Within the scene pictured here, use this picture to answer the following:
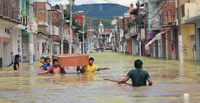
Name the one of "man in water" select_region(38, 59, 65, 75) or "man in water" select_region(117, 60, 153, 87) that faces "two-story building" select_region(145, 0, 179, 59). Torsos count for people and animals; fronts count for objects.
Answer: "man in water" select_region(117, 60, 153, 87)

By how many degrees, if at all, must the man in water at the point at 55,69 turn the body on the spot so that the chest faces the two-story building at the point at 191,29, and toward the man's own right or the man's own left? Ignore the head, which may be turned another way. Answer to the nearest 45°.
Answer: approximately 135° to the man's own left

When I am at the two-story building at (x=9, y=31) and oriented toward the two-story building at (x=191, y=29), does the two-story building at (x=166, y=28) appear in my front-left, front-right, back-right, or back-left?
front-left

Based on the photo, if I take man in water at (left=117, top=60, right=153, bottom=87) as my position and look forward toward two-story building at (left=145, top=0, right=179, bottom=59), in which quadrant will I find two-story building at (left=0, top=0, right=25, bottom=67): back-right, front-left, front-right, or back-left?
front-left

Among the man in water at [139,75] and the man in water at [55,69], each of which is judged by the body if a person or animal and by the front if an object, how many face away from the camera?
1

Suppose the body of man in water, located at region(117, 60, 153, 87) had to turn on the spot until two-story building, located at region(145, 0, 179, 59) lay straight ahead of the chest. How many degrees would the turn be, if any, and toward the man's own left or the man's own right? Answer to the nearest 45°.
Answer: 0° — they already face it

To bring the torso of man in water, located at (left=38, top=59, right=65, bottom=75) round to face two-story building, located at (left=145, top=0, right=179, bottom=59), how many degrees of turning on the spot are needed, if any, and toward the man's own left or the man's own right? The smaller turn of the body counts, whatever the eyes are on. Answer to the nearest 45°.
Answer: approximately 135° to the man's own left

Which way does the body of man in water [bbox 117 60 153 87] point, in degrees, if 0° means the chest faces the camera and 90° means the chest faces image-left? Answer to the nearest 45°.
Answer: approximately 180°

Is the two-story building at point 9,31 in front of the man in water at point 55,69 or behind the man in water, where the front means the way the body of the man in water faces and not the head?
behind

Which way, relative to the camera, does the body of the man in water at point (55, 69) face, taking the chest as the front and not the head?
toward the camera

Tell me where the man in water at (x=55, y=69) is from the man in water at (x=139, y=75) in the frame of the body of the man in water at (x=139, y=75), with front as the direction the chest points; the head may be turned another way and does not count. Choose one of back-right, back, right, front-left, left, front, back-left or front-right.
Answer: front-left

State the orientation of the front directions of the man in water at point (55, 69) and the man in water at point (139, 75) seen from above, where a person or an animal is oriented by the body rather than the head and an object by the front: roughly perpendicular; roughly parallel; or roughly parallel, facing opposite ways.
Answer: roughly parallel, facing opposite ways

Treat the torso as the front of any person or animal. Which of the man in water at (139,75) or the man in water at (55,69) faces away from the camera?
the man in water at (139,75)
